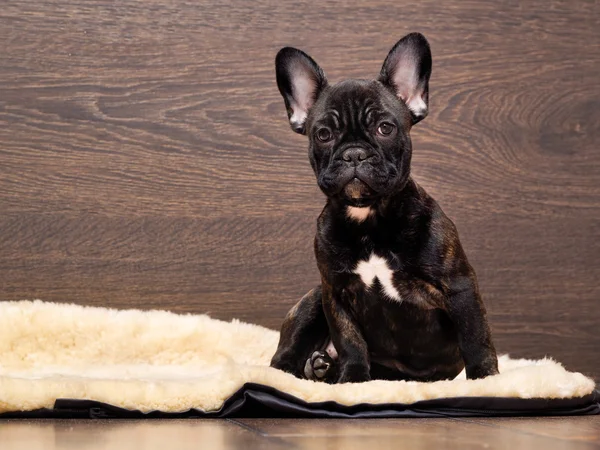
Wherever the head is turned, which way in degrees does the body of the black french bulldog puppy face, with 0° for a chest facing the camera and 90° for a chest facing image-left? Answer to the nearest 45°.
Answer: approximately 0°
